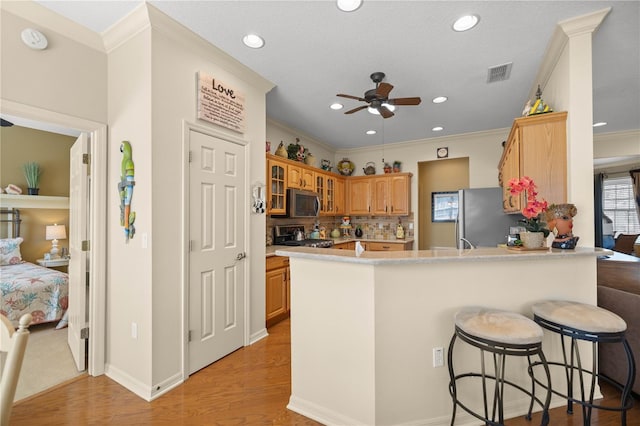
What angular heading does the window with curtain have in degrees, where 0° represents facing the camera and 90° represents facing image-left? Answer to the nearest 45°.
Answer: approximately 0°

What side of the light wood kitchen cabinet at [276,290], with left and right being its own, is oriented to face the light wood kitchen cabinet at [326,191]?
left

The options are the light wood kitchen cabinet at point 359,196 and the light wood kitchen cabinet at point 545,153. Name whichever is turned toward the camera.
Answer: the light wood kitchen cabinet at point 359,196

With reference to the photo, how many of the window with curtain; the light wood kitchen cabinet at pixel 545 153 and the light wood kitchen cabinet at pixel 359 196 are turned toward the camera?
2

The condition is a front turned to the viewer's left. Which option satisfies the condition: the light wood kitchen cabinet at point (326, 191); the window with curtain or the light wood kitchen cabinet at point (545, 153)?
the light wood kitchen cabinet at point (545, 153)

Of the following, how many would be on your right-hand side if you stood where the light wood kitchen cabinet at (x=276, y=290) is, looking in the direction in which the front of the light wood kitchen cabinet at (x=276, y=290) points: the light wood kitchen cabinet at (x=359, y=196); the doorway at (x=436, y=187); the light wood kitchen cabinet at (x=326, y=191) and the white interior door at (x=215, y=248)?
1

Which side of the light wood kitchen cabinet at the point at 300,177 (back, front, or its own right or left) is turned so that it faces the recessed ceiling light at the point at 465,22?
front

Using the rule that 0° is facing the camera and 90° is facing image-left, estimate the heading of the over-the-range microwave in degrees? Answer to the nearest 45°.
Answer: approximately 315°

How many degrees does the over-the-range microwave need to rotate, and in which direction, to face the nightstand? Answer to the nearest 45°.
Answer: approximately 135° to its right

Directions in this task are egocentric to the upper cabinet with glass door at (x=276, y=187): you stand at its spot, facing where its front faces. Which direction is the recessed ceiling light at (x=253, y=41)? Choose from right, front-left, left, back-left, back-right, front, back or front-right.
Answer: front-right

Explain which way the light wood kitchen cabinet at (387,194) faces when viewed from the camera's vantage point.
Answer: facing the viewer
